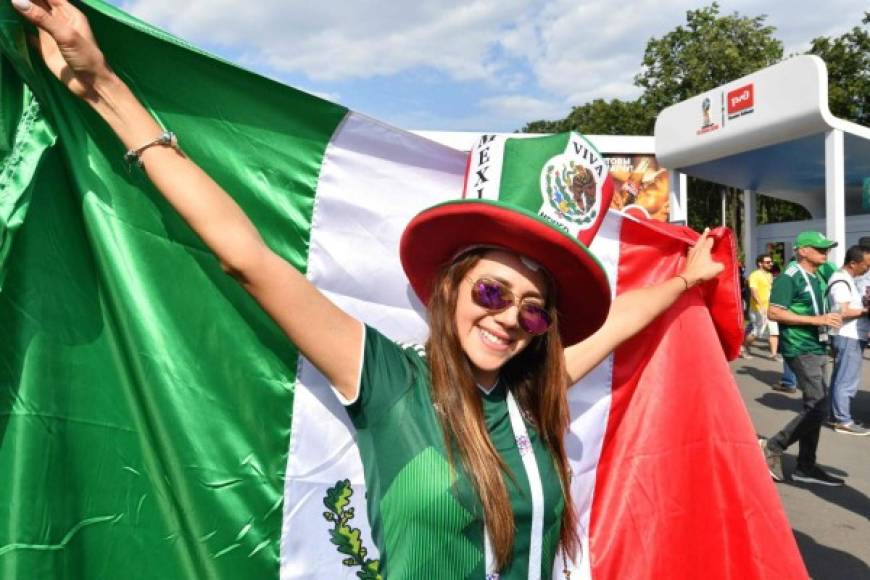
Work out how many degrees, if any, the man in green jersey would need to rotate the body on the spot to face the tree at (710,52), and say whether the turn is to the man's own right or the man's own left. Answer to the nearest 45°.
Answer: approximately 90° to the man's own left

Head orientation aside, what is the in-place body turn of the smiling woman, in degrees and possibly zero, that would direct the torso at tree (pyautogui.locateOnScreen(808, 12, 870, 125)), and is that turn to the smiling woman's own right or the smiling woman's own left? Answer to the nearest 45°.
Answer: approximately 90° to the smiling woman's own left

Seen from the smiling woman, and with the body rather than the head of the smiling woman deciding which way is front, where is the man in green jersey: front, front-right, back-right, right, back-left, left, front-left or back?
left

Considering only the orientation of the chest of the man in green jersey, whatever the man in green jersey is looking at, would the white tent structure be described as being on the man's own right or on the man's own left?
on the man's own left

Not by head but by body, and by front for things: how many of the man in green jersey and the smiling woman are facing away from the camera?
0

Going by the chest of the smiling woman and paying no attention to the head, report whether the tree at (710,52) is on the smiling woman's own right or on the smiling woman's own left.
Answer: on the smiling woman's own left

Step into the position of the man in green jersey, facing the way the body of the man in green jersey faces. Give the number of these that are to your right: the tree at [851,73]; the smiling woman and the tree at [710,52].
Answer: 1

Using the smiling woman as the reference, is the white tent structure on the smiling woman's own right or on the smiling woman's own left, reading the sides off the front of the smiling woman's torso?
on the smiling woman's own left

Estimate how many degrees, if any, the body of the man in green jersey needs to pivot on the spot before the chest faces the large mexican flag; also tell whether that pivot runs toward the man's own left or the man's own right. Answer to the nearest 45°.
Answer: approximately 90° to the man's own right

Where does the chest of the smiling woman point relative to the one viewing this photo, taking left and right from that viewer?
facing the viewer and to the right of the viewer

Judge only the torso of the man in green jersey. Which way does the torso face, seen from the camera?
to the viewer's right
